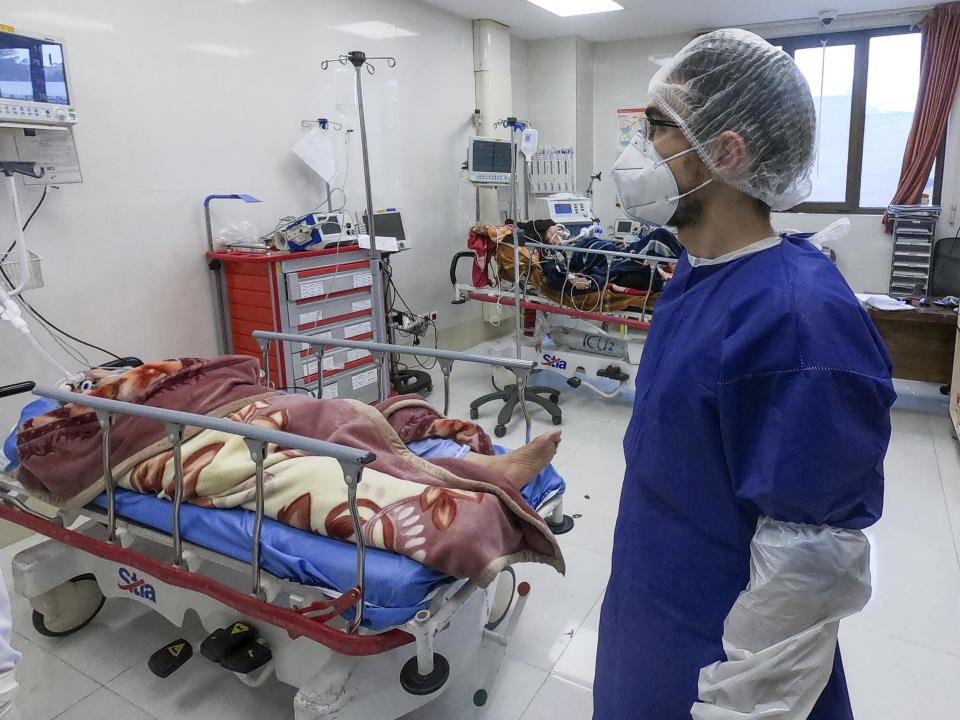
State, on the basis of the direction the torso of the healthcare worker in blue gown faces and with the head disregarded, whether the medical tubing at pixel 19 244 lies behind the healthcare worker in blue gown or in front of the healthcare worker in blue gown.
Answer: in front

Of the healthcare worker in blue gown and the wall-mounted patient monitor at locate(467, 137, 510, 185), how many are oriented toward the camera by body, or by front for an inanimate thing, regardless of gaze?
1

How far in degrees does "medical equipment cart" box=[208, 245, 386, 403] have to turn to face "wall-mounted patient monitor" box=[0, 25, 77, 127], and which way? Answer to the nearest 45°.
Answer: approximately 90° to its right

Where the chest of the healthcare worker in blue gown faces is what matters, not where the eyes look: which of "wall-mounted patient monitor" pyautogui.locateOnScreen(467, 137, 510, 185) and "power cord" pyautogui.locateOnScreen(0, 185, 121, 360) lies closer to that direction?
the power cord

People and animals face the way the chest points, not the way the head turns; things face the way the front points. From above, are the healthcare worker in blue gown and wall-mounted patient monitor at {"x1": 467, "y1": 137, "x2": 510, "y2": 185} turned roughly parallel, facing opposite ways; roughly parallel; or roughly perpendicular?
roughly perpendicular

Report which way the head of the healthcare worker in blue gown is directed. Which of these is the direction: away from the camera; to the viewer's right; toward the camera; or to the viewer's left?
to the viewer's left

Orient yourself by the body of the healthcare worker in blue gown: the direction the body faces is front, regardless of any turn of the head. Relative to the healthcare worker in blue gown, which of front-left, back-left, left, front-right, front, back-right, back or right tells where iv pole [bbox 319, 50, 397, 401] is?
front-right

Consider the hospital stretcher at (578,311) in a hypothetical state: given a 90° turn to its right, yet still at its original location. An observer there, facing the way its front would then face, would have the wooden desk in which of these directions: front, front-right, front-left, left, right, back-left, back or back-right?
back-left

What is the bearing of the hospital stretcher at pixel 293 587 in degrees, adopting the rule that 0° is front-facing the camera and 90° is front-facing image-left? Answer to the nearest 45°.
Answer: approximately 315°

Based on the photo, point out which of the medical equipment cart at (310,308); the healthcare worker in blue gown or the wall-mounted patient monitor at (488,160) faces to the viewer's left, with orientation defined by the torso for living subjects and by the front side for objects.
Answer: the healthcare worker in blue gown

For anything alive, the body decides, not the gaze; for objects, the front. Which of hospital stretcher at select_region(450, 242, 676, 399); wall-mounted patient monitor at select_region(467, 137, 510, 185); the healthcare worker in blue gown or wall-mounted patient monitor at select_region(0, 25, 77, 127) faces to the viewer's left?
the healthcare worker in blue gown

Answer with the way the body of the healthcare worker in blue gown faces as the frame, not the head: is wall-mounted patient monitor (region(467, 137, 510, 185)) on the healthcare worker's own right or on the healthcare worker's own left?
on the healthcare worker's own right

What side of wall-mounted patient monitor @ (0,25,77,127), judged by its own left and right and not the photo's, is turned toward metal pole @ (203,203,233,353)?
left

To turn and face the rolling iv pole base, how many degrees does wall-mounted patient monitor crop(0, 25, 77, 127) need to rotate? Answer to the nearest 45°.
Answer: approximately 45° to its left
